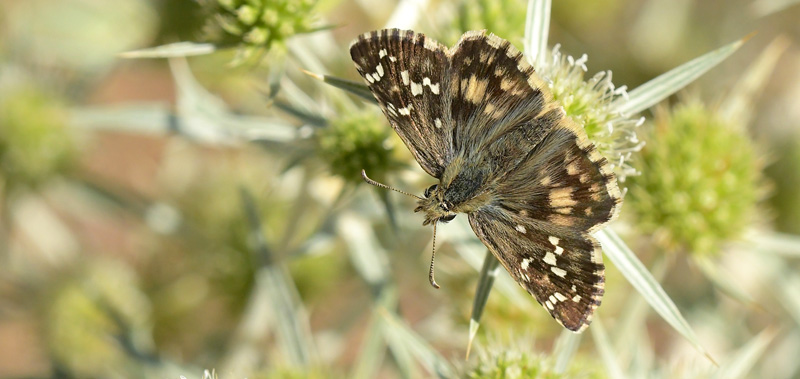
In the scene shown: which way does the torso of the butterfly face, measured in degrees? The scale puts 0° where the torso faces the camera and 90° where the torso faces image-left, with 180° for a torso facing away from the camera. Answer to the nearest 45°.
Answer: approximately 45°

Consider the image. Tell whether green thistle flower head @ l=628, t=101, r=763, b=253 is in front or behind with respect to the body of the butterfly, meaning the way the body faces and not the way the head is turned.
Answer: behind
